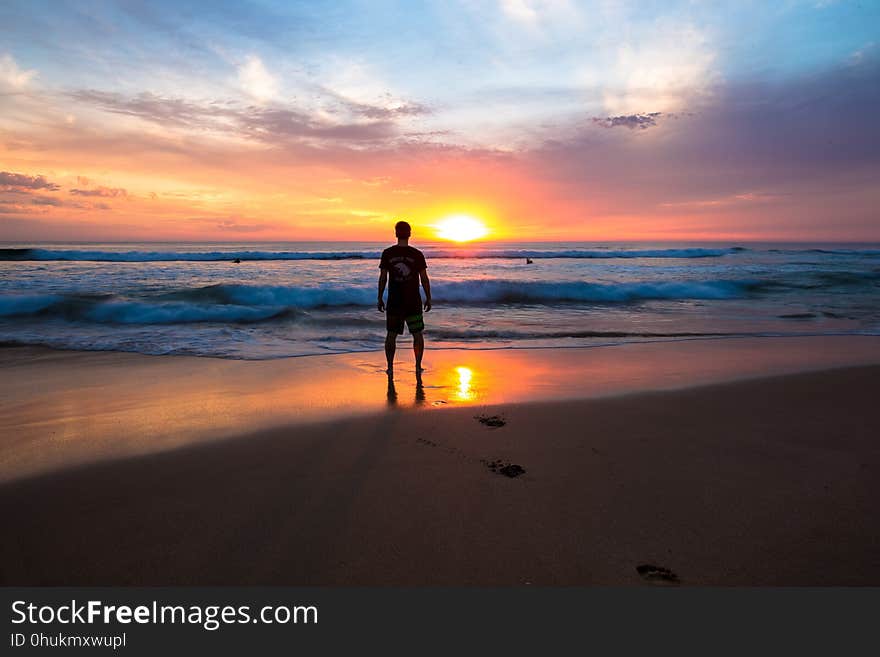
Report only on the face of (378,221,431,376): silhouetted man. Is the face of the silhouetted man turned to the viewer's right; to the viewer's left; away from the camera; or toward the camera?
away from the camera

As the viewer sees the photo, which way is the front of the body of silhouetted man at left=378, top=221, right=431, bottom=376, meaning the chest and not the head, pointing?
away from the camera
